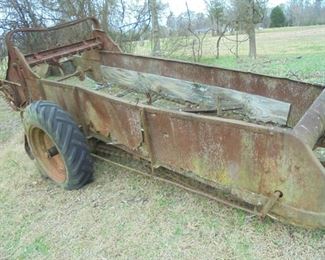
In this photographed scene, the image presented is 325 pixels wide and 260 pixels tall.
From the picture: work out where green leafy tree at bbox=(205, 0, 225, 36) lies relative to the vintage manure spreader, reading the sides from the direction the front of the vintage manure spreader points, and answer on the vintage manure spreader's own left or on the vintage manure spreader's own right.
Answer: on the vintage manure spreader's own left

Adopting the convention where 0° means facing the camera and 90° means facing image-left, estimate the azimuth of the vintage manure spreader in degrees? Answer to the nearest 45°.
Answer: approximately 315°

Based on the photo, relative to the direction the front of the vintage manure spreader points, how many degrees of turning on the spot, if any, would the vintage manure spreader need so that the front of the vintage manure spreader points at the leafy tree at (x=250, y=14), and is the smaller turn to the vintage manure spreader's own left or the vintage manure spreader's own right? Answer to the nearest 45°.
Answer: approximately 135° to the vintage manure spreader's own left
